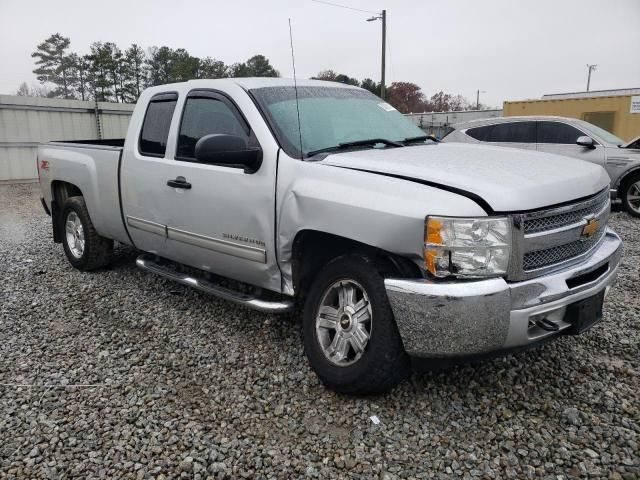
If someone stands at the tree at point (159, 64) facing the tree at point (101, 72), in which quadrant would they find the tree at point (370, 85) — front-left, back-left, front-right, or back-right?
back-right

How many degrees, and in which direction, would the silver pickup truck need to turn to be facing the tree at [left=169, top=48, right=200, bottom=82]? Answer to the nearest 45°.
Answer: approximately 135° to its left

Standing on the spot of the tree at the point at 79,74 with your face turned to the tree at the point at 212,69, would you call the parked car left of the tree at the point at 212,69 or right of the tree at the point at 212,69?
right

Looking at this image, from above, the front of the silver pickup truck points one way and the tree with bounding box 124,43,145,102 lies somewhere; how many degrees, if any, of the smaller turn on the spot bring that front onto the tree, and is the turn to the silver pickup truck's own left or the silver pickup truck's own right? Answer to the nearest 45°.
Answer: approximately 135° to the silver pickup truck's own left

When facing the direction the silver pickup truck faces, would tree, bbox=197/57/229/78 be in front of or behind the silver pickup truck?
behind

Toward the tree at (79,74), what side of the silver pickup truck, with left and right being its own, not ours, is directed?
back

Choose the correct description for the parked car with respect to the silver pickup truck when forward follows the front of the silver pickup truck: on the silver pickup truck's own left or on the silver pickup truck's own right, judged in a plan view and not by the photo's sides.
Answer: on the silver pickup truck's own left

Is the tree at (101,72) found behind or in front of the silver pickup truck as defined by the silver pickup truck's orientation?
behind

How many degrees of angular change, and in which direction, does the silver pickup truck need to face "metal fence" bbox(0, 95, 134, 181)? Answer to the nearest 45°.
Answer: approximately 180°

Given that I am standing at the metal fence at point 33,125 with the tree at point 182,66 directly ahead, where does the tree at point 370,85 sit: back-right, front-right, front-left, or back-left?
front-right

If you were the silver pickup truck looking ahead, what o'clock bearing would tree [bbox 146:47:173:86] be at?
The tree is roughly at 7 o'clock from the silver pickup truck.

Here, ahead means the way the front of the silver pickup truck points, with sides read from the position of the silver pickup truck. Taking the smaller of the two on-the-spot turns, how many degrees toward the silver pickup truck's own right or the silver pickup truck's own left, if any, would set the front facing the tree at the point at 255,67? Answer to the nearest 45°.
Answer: approximately 135° to the silver pickup truck's own left

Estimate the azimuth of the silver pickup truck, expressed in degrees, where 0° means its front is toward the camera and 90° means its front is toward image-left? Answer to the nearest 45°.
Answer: approximately 315°

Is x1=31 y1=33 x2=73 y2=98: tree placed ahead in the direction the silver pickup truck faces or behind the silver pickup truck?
behind
